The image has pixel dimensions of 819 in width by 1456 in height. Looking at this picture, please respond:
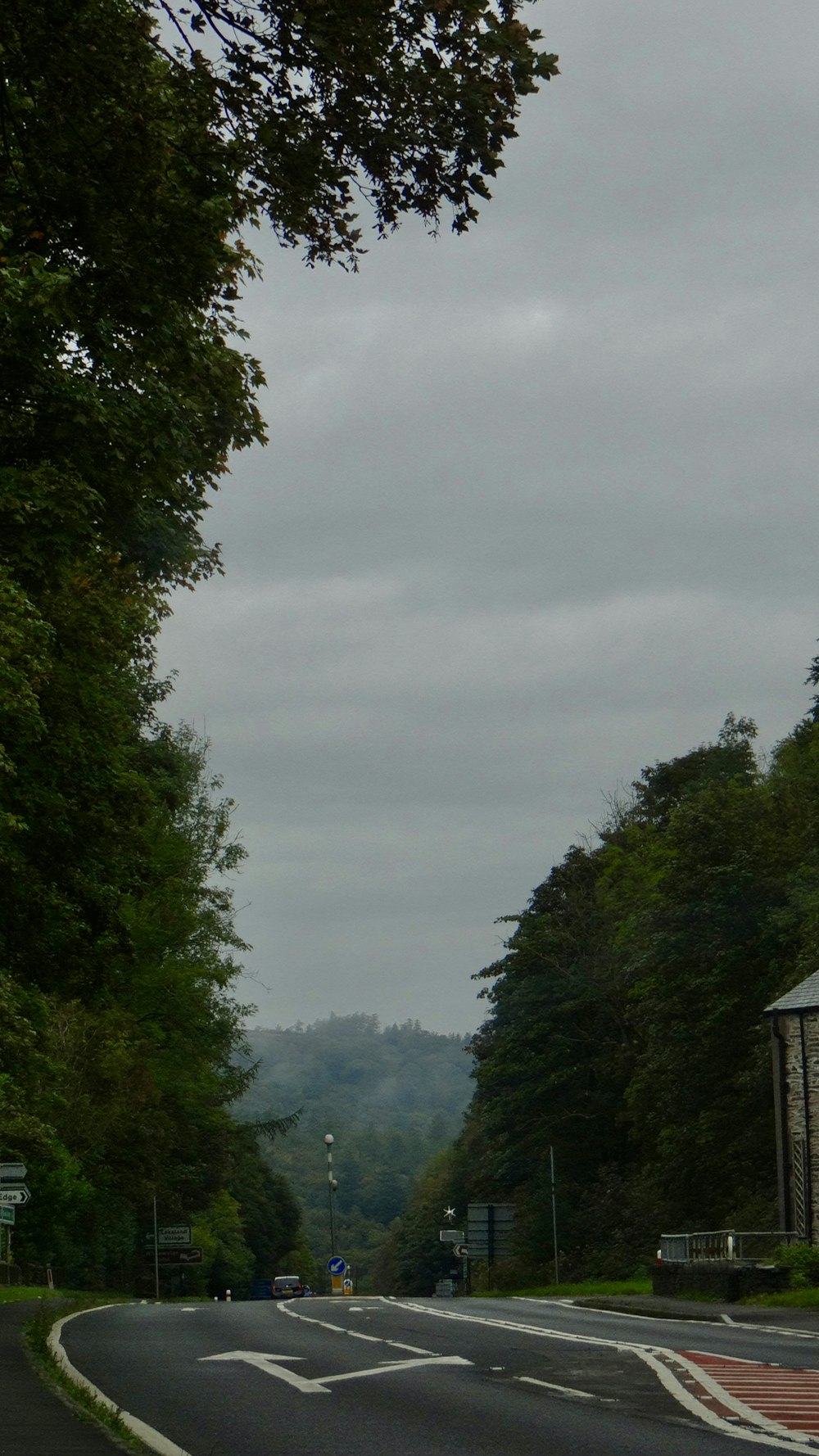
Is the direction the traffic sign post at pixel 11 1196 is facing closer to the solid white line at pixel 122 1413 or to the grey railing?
the solid white line

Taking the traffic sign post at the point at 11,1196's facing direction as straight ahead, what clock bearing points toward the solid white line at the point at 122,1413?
The solid white line is roughly at 12 o'clock from the traffic sign post.

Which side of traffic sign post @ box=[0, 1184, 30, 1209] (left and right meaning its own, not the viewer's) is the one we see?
front

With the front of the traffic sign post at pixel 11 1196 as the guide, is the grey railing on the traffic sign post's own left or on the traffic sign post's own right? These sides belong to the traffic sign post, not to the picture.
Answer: on the traffic sign post's own left

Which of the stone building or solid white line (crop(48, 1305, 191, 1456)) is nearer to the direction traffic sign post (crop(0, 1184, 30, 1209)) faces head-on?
the solid white line

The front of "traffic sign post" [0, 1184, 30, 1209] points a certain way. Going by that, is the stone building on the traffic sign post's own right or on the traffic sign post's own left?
on the traffic sign post's own left
